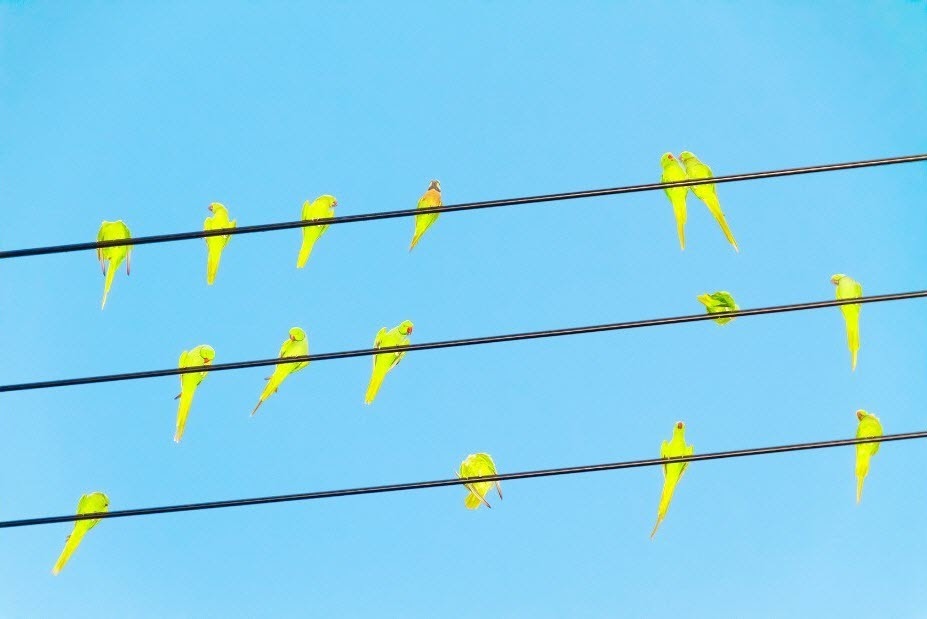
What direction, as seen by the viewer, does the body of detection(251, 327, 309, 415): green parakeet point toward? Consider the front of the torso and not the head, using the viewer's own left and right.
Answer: facing the viewer and to the right of the viewer

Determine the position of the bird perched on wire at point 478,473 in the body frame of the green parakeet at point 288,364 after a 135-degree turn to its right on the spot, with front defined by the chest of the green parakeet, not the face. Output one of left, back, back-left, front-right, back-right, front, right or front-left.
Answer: back

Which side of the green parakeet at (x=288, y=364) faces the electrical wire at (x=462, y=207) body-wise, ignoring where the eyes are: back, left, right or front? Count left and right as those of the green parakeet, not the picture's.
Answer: front
